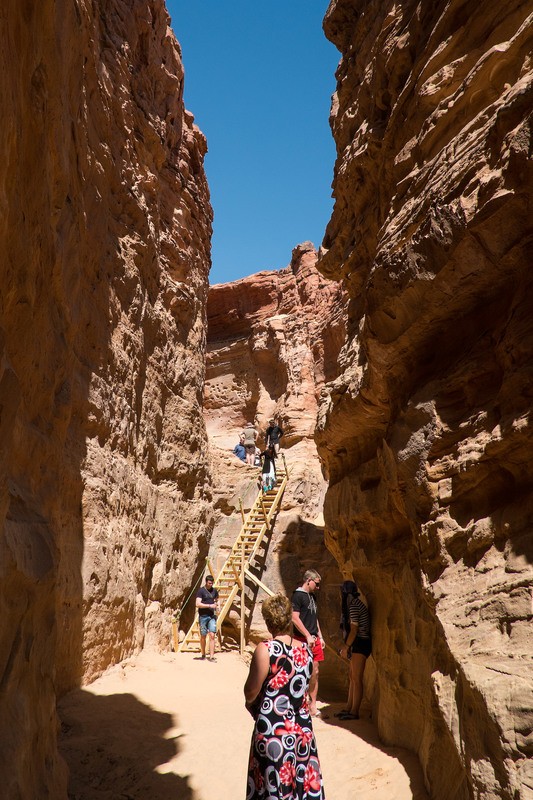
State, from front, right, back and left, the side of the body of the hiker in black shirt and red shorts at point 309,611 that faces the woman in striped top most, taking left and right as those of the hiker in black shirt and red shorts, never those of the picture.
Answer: left

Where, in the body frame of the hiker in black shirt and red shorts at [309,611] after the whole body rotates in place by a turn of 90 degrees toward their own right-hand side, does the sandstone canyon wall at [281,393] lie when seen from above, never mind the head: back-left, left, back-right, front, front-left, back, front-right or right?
back-right

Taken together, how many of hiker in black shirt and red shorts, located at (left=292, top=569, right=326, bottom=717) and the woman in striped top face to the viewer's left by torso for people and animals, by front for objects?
1

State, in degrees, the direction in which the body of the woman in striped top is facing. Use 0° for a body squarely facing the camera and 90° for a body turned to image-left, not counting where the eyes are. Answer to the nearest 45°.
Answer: approximately 90°

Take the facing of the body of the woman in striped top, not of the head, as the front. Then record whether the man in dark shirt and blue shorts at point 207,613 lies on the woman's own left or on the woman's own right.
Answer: on the woman's own right

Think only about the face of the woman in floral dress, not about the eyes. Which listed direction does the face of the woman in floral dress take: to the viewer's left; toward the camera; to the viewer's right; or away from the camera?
away from the camera

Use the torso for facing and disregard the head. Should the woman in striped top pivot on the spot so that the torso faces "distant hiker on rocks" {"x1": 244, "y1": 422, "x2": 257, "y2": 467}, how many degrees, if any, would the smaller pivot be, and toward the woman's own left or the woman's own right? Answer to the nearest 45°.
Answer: approximately 90° to the woman's own right

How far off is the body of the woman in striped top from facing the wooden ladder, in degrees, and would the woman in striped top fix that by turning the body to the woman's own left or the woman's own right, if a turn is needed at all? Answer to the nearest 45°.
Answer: approximately 90° to the woman's own right

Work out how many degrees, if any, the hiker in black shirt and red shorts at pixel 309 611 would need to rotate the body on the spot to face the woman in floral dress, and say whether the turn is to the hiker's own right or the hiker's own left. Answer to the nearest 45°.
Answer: approximately 45° to the hiker's own right

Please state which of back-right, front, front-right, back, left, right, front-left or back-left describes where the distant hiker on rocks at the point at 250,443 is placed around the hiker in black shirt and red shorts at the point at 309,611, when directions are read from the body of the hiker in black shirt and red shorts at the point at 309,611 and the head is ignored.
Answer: back-left

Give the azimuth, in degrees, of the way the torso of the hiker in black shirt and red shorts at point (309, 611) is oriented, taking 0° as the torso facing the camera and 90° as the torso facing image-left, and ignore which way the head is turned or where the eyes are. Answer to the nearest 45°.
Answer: approximately 315°

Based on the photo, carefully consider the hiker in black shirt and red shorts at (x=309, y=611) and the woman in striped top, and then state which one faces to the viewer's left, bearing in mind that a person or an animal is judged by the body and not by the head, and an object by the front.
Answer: the woman in striped top
